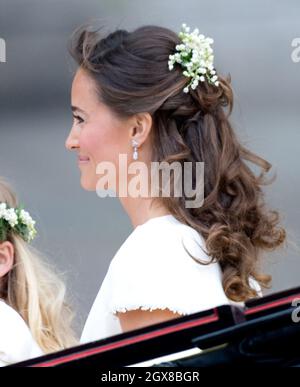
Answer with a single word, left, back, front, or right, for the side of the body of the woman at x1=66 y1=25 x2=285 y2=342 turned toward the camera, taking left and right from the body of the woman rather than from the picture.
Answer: left
